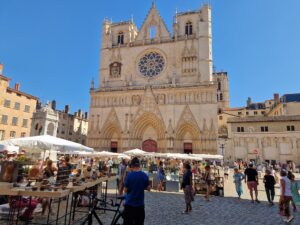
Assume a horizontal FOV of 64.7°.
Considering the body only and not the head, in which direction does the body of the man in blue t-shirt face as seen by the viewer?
away from the camera

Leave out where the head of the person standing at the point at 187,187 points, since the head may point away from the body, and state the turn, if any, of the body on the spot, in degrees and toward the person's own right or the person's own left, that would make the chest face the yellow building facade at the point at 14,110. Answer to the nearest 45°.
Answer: approximately 45° to the person's own right

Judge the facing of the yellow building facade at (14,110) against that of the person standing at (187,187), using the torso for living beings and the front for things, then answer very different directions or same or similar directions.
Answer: very different directions

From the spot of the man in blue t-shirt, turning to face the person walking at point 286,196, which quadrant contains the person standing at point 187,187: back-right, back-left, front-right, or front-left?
front-left

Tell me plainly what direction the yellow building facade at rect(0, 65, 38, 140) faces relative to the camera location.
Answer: facing the viewer and to the right of the viewer

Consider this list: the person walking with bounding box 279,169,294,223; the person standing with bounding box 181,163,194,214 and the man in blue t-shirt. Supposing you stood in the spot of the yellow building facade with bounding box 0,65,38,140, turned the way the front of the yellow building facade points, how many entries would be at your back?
0

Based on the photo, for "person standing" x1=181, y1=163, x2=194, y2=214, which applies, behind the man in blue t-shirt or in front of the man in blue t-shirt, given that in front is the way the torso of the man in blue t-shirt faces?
in front

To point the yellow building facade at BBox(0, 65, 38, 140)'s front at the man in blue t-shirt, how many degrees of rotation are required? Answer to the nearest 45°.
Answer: approximately 45° to its right

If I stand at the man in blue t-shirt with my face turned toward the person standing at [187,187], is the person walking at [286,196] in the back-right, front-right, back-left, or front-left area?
front-right

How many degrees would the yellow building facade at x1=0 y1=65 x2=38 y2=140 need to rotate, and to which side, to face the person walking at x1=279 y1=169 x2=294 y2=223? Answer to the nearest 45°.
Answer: approximately 45° to its right

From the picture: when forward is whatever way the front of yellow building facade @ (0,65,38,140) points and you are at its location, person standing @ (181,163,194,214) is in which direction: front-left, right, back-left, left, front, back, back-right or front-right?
front-right

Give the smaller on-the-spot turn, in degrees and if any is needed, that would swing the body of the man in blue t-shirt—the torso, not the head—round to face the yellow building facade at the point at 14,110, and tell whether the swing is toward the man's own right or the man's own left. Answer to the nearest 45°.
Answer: approximately 45° to the man's own left
